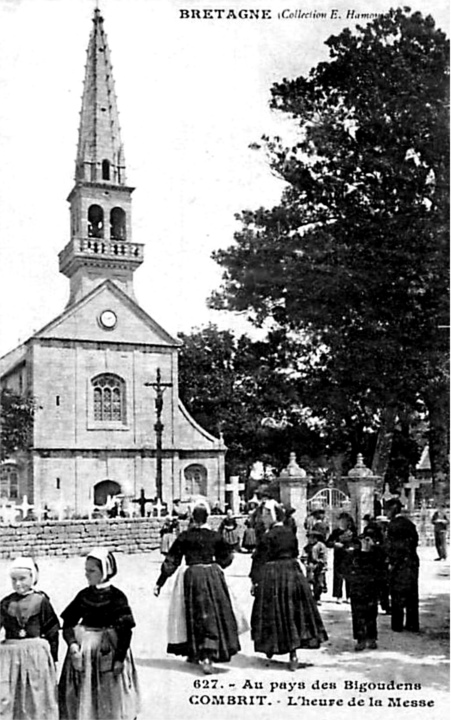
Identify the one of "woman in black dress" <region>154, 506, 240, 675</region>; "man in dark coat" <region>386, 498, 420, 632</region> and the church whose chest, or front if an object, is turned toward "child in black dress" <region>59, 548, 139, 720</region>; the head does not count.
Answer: the church

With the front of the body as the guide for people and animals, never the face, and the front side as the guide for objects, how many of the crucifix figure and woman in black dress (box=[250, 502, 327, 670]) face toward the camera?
1

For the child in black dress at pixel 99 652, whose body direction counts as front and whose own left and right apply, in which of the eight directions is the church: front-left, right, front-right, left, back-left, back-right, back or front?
back-right

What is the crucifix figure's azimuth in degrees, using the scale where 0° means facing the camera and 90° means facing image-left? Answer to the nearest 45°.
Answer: approximately 0°

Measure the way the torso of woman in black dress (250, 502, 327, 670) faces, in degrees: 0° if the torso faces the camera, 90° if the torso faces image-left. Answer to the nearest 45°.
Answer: approximately 135°

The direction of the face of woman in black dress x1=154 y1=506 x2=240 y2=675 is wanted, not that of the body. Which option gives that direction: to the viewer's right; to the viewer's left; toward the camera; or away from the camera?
away from the camera

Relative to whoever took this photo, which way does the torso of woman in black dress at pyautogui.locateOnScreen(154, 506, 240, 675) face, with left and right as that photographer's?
facing away from the viewer

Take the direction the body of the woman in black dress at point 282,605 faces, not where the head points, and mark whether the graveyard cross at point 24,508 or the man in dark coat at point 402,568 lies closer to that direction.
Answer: the graveyard cross

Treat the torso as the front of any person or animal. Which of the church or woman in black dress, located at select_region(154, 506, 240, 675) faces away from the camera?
the woman in black dress

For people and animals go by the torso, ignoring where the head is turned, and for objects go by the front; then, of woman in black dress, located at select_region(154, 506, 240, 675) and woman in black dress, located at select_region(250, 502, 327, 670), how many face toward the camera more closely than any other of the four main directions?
0

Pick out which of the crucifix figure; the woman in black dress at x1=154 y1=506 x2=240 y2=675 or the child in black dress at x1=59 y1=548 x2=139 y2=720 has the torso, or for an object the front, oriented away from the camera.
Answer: the woman in black dress
